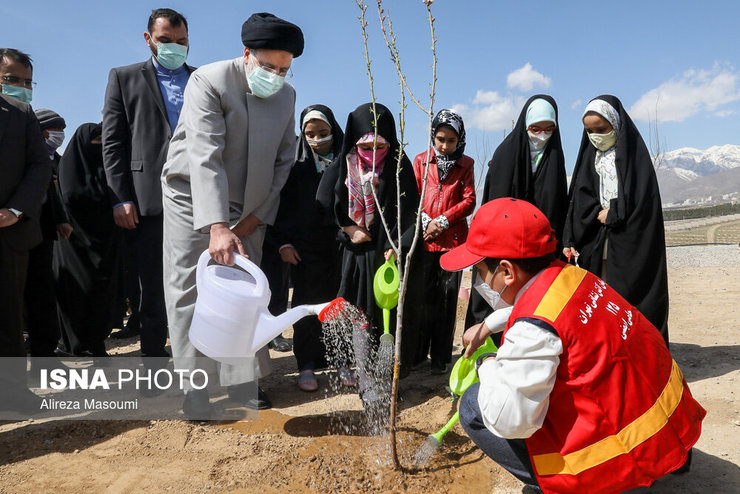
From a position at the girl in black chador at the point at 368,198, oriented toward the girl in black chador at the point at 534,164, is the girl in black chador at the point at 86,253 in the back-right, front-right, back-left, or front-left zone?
back-left

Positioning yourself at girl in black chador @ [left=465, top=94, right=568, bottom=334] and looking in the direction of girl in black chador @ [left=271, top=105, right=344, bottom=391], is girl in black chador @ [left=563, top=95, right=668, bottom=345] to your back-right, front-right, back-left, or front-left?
back-left

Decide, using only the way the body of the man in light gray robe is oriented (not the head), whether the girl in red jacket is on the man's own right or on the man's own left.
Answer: on the man's own left

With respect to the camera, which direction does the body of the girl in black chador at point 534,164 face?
toward the camera

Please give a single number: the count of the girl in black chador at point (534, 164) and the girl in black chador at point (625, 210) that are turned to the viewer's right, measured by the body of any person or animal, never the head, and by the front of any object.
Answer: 0

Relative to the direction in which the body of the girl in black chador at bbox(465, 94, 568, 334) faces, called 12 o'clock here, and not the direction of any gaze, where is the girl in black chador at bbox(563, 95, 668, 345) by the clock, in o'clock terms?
the girl in black chador at bbox(563, 95, 668, 345) is roughly at 9 o'clock from the girl in black chador at bbox(465, 94, 568, 334).

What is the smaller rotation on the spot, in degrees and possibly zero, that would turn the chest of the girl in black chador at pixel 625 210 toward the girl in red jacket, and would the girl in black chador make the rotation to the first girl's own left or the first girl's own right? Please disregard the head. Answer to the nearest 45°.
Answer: approximately 45° to the first girl's own right

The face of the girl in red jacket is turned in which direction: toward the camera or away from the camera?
toward the camera

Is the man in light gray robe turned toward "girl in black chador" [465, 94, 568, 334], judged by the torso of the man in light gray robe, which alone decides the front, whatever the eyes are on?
no

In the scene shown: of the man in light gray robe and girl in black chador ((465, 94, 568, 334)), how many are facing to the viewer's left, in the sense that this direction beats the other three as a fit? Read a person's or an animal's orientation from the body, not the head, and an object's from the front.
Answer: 0

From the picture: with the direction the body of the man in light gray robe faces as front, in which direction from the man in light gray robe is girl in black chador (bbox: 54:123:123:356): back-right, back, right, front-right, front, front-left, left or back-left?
back

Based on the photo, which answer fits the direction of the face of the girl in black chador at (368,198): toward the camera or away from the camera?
toward the camera

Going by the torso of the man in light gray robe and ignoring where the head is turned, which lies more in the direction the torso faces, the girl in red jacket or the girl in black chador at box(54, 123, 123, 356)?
the girl in red jacket

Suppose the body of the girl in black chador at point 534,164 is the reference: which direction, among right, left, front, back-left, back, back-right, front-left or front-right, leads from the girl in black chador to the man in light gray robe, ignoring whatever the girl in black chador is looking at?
front-right

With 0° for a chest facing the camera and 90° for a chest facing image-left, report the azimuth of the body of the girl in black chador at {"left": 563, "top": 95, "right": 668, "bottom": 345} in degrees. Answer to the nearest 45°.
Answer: approximately 45°

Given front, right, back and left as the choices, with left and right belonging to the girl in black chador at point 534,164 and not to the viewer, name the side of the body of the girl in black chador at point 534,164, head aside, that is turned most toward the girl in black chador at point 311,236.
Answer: right

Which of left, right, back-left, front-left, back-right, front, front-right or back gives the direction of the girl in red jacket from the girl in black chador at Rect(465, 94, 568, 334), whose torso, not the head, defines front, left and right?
right
